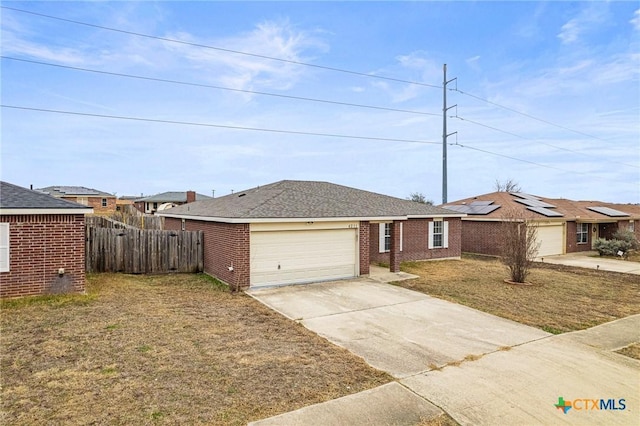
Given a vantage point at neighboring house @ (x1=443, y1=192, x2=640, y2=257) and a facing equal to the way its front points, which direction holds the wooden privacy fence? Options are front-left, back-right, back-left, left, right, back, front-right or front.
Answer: right

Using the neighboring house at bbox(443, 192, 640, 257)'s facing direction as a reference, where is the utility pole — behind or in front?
behind

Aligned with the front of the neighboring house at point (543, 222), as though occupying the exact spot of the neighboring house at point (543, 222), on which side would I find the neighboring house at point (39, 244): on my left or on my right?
on my right

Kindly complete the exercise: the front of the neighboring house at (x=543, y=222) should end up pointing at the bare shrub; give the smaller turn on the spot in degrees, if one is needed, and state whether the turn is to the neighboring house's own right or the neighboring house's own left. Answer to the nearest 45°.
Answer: approximately 45° to the neighboring house's own right

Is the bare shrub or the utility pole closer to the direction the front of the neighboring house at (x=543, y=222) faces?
the bare shrub
